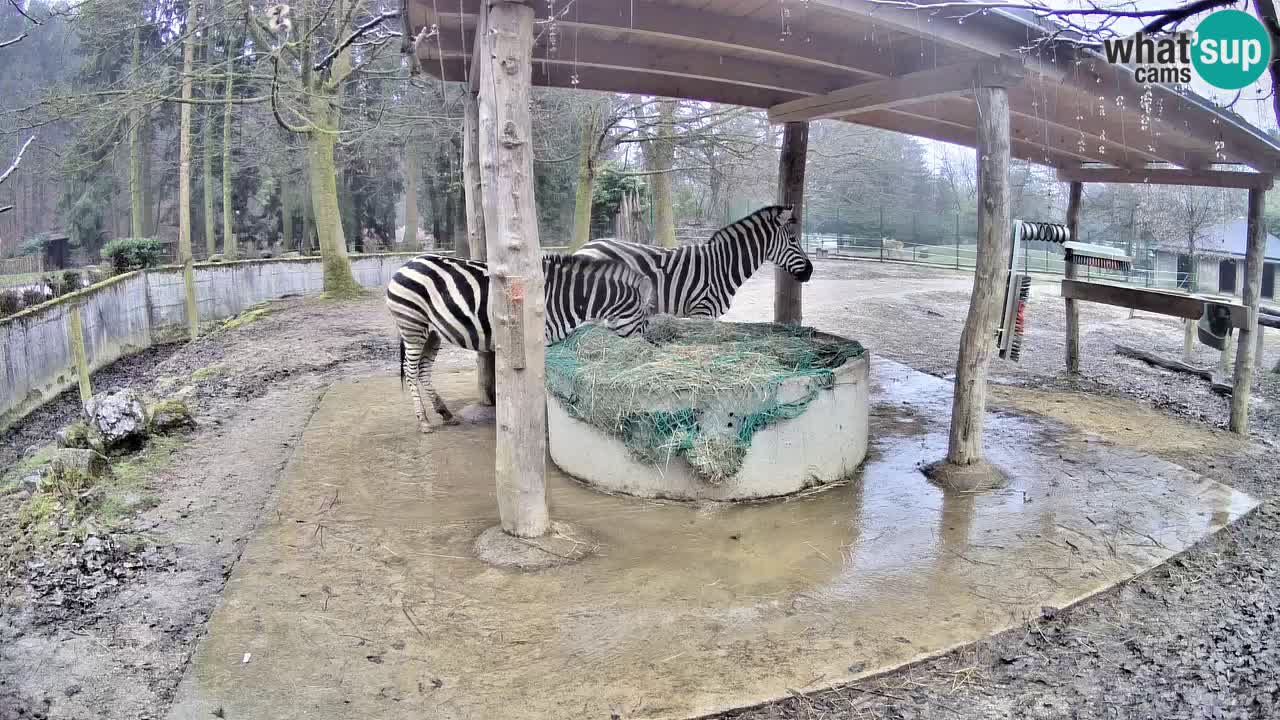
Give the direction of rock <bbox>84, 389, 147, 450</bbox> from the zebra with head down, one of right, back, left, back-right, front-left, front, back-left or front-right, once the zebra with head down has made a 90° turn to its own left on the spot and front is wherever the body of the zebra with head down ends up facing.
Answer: left

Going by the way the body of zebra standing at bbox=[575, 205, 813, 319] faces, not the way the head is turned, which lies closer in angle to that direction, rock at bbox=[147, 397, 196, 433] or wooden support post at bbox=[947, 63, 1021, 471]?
the wooden support post

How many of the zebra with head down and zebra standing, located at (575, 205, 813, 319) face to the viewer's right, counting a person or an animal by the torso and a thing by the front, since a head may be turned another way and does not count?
2

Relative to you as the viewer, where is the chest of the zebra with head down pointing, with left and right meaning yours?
facing to the right of the viewer

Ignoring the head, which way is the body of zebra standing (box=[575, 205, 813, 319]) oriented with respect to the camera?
to the viewer's right

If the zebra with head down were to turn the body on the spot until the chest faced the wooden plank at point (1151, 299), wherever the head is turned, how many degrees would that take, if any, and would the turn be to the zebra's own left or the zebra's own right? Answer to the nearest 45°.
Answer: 0° — it already faces it

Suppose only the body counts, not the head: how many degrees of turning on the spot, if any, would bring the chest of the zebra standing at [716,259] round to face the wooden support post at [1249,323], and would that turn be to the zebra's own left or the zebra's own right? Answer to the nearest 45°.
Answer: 0° — it already faces it

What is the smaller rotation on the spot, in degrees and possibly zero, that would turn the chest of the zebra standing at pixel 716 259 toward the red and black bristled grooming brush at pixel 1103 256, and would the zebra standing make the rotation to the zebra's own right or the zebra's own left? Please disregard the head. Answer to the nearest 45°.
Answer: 0° — it already faces it
